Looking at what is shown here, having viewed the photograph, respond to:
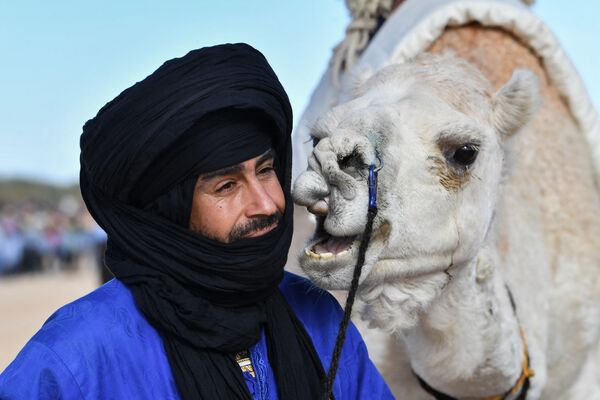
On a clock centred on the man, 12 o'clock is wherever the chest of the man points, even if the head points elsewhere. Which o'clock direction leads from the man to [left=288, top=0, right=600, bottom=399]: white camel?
The white camel is roughly at 9 o'clock from the man.

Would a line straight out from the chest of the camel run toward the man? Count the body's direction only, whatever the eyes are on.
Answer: yes

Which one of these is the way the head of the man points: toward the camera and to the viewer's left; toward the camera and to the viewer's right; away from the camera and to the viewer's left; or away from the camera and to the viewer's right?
toward the camera and to the viewer's right

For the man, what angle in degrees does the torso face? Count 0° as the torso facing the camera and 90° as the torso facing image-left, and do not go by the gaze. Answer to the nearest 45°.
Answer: approximately 315°

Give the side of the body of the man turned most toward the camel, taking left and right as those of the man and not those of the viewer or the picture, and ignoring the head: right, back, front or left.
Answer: left

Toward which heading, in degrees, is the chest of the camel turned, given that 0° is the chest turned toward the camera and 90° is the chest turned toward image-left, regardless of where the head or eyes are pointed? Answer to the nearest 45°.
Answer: approximately 45°
